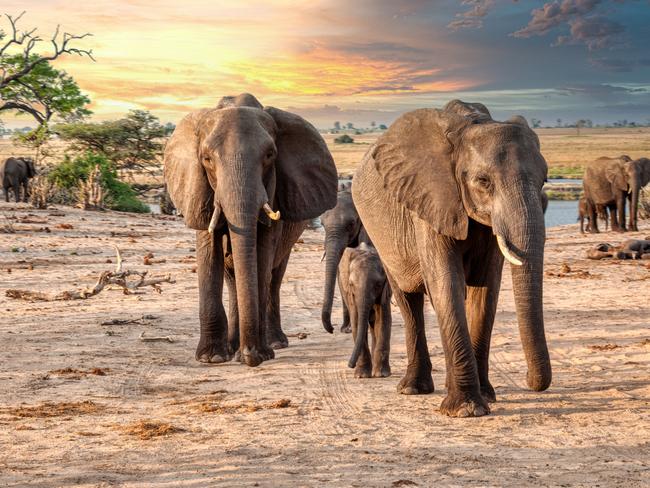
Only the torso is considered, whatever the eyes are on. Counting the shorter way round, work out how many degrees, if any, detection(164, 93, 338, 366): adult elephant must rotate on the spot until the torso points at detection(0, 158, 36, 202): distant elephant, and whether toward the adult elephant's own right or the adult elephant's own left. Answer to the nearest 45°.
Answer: approximately 180°

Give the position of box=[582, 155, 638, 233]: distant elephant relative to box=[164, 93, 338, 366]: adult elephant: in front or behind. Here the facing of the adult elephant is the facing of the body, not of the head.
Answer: behind

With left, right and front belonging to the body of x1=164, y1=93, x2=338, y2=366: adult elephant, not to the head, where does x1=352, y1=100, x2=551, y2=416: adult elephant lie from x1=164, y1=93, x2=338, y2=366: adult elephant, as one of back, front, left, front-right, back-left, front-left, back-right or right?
front-left

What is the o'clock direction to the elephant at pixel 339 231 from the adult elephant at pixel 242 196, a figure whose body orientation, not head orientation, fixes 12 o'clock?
The elephant is roughly at 7 o'clock from the adult elephant.

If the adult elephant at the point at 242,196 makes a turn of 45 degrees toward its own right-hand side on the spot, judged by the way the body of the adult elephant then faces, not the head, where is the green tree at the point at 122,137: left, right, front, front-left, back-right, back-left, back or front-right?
back-right

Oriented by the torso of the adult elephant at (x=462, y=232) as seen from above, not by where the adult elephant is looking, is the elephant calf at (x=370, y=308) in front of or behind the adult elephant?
behind

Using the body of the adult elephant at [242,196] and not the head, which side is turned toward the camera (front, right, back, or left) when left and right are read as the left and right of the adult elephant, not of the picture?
front

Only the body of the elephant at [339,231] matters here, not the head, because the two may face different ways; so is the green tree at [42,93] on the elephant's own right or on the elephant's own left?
on the elephant's own right

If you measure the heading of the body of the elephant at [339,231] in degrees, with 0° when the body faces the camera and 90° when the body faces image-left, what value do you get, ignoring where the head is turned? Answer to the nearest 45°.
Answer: approximately 45°

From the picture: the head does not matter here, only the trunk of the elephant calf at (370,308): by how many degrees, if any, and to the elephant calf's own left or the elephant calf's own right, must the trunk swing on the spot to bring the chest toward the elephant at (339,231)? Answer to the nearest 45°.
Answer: approximately 180°

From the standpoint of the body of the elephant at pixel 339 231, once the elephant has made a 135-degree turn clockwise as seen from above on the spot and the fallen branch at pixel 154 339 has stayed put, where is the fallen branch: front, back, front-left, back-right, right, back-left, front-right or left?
left

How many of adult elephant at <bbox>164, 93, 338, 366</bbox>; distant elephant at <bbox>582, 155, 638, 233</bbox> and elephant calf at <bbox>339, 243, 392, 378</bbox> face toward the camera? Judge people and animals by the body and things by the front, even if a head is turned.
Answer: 2

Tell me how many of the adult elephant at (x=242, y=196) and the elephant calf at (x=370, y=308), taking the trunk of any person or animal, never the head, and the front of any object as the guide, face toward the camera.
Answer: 2

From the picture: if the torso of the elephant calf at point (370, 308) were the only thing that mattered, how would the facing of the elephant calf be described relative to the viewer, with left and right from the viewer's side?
facing the viewer
